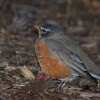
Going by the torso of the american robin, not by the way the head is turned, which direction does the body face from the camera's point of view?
to the viewer's left

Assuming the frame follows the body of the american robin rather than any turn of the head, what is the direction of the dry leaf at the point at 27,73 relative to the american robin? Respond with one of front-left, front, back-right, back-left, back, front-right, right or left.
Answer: front
